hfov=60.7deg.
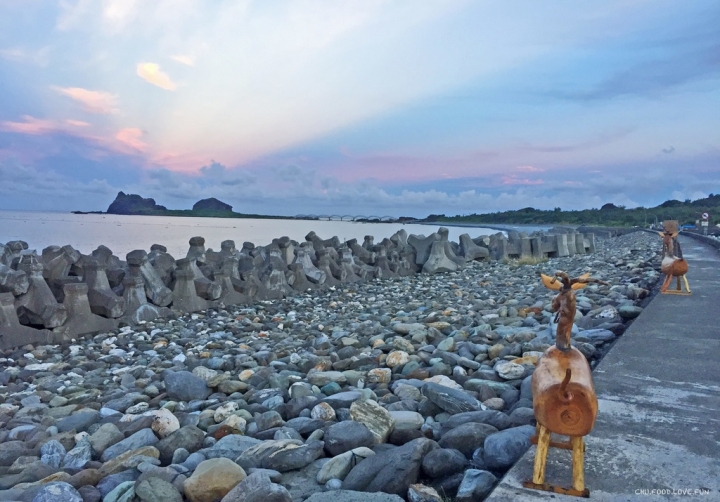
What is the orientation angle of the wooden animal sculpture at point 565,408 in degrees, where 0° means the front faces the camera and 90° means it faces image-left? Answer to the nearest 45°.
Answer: approximately 180°

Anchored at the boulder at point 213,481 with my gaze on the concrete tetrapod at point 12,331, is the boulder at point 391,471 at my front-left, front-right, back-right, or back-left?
back-right

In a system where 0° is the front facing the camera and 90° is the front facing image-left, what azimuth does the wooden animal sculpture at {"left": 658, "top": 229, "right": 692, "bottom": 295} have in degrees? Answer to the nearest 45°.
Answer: approximately 45°

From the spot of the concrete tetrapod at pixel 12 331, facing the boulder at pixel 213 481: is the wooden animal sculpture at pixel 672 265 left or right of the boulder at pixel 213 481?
left
